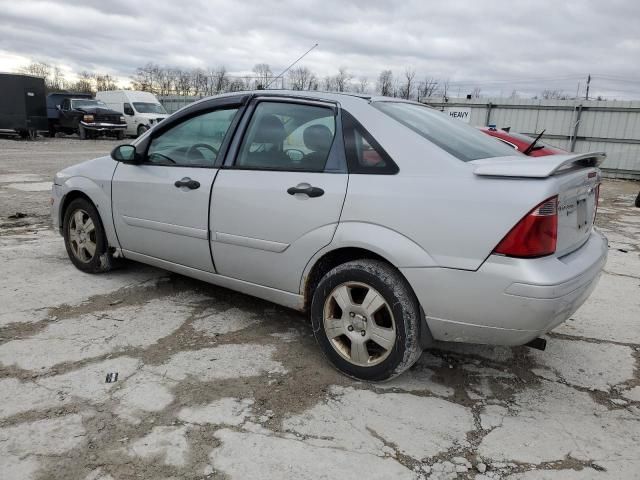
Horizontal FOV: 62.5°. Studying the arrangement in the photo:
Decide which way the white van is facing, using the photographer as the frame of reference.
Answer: facing the viewer and to the right of the viewer

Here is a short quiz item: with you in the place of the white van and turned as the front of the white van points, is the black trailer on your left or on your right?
on your right

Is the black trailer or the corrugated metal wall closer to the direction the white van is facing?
the corrugated metal wall

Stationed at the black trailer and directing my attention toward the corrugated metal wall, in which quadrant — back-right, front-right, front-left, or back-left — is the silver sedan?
front-right

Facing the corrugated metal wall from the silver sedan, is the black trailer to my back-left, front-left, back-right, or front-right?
front-left

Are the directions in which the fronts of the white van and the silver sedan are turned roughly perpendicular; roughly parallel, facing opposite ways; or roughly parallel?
roughly parallel, facing opposite ways

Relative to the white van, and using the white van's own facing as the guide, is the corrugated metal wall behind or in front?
in front

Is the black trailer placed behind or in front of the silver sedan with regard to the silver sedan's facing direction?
in front

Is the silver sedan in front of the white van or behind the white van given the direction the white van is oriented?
in front

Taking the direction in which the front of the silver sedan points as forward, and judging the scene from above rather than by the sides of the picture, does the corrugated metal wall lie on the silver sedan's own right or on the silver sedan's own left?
on the silver sedan's own right

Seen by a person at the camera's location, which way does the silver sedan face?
facing away from the viewer and to the left of the viewer

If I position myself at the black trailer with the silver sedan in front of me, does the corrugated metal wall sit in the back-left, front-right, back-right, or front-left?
front-left
